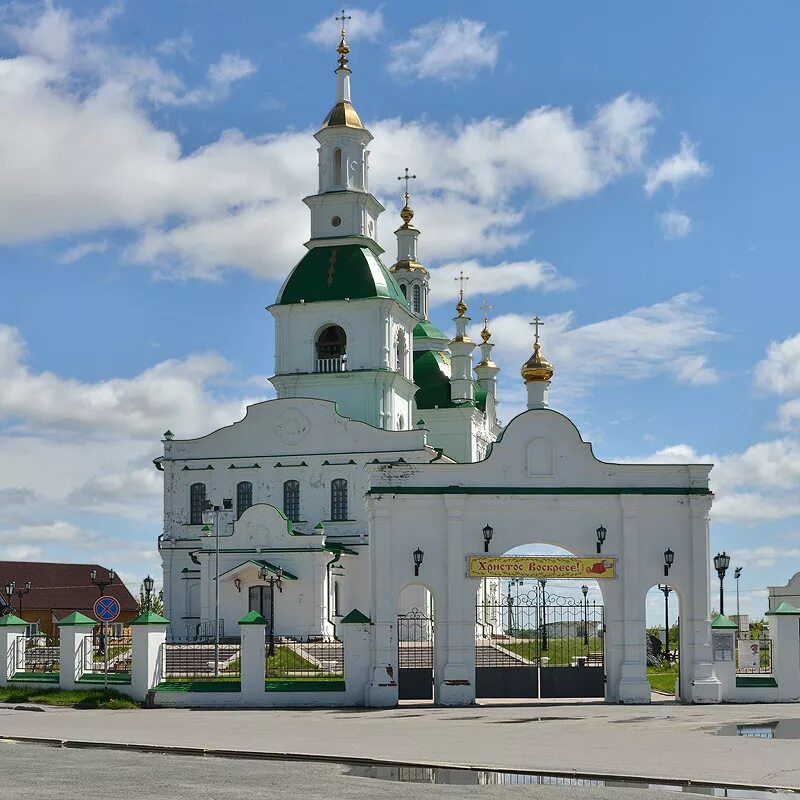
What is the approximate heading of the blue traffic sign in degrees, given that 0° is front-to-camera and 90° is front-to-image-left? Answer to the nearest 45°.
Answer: approximately 0°

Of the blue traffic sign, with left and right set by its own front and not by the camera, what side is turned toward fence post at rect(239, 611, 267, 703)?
left

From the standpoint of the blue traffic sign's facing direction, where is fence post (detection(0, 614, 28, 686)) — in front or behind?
behind

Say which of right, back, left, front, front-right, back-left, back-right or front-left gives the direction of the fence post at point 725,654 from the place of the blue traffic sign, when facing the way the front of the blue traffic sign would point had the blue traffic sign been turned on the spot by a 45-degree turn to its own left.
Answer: front-left
